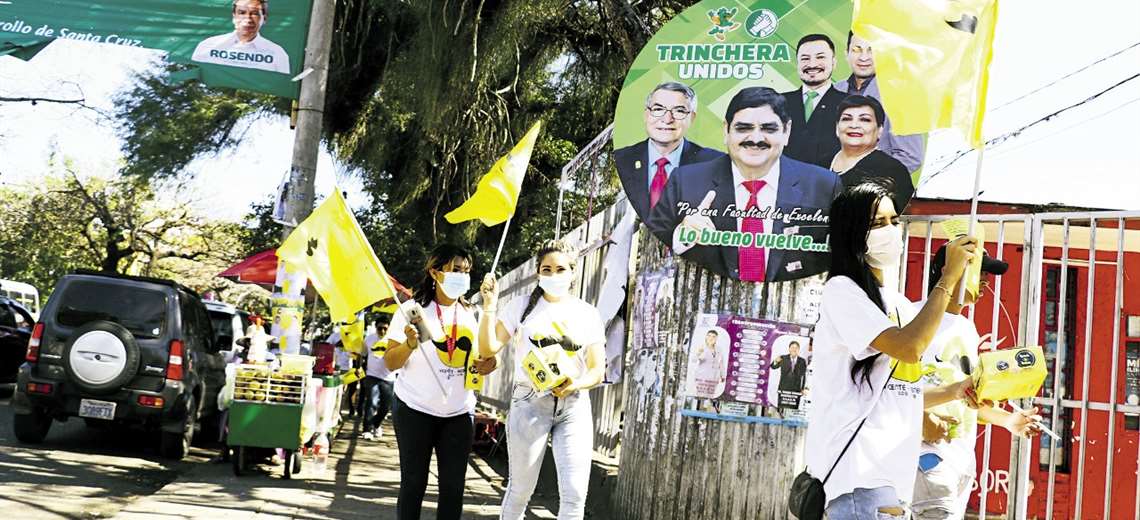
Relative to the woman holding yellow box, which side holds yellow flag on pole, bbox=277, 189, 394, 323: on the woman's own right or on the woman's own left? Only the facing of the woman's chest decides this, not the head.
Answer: on the woman's own right

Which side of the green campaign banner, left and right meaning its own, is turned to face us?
front

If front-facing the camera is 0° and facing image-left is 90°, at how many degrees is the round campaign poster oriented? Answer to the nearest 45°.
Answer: approximately 0°

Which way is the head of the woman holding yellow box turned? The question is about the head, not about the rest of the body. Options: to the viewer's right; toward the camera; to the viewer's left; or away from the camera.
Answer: toward the camera

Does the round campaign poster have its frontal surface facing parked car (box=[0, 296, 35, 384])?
no

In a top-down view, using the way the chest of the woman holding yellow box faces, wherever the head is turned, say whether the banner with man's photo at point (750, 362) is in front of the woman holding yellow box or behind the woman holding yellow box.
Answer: behind

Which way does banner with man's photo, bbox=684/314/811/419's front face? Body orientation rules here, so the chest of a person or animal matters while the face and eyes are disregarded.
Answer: toward the camera

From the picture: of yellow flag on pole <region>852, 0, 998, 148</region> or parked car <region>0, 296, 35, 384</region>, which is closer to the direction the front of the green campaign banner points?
the yellow flag on pole

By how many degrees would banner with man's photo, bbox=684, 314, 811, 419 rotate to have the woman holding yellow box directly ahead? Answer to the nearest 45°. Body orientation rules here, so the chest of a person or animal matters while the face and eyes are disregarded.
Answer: approximately 45° to its right

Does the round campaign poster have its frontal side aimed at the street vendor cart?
no

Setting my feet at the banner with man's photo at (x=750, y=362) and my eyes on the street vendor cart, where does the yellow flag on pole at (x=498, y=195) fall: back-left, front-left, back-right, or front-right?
front-left

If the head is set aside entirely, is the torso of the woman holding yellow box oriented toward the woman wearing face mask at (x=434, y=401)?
no

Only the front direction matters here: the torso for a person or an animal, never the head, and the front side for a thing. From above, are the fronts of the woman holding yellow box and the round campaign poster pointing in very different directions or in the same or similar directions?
same or similar directions

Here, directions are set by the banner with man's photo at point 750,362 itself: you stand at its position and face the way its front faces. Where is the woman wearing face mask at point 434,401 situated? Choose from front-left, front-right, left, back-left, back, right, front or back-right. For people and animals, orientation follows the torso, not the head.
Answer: front-right
